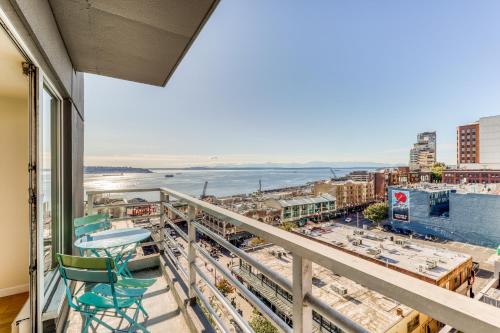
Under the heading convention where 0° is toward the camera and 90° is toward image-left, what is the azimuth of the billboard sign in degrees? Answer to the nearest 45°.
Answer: approximately 0°

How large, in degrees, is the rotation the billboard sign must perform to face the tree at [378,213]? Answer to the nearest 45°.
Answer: approximately 90° to its right

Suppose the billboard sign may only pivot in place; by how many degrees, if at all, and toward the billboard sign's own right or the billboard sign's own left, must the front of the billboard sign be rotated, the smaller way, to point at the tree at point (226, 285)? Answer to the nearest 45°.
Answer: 0° — it already faces it

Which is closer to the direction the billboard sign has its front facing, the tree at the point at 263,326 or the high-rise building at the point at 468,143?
the tree

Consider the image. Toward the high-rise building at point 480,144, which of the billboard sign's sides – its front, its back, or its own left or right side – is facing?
back

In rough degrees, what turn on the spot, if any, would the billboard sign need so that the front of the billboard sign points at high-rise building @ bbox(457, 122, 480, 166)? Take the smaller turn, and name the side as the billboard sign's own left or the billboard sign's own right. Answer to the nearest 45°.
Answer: approximately 180°

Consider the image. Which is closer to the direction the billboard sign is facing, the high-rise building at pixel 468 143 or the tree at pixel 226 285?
the tree

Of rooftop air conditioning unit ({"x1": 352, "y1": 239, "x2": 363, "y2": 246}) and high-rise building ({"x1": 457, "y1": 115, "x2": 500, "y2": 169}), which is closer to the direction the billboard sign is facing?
the rooftop air conditioning unit

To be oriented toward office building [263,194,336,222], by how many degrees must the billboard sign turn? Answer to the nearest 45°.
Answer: approximately 45° to its right

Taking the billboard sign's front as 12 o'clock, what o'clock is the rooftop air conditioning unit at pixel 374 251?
The rooftop air conditioning unit is roughly at 12 o'clock from the billboard sign.

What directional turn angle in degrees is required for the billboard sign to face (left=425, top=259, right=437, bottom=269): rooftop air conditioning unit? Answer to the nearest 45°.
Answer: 0° — it already faces it

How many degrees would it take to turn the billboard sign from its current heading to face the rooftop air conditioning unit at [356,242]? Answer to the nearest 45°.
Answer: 0° — it already faces it
